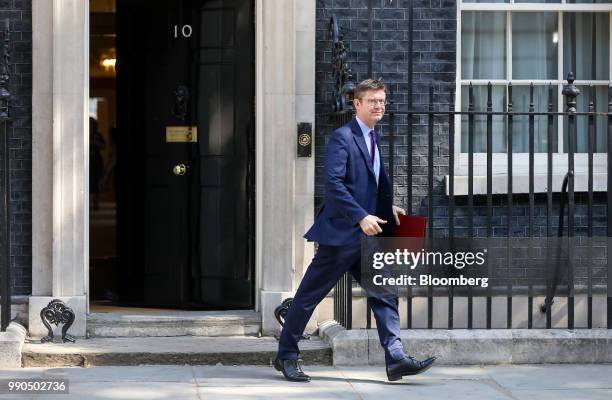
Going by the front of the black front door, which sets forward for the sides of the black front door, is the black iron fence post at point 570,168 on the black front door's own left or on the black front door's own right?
on the black front door's own left

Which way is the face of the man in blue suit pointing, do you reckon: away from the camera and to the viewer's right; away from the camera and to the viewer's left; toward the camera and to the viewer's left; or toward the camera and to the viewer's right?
toward the camera and to the viewer's right

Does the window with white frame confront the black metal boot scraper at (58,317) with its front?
no

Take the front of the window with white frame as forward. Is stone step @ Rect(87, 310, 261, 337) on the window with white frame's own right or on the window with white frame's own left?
on the window with white frame's own right

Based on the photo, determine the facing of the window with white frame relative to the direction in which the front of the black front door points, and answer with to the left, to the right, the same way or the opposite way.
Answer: the same way

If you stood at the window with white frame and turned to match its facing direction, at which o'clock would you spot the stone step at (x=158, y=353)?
The stone step is roughly at 2 o'clock from the window with white frame.

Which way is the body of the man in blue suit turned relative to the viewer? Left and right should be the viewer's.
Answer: facing the viewer and to the right of the viewer

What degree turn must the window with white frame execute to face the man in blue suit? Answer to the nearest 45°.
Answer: approximately 45° to its right

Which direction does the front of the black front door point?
toward the camera

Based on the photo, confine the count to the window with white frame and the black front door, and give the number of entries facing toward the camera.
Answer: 2

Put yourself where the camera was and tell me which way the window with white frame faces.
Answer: facing the viewer

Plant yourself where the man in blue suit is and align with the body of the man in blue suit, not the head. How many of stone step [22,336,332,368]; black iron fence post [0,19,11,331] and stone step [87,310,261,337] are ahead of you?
0

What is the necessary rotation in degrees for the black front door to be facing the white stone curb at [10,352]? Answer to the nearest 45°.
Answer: approximately 45° to its right
